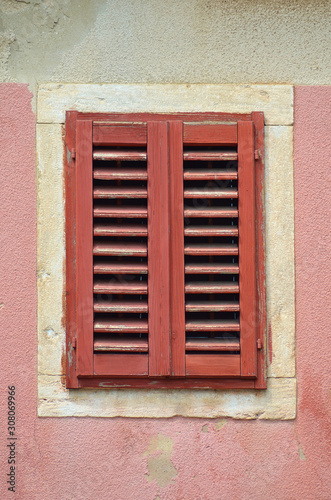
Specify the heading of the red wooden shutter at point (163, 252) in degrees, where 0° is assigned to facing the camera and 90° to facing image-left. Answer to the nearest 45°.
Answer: approximately 0°
